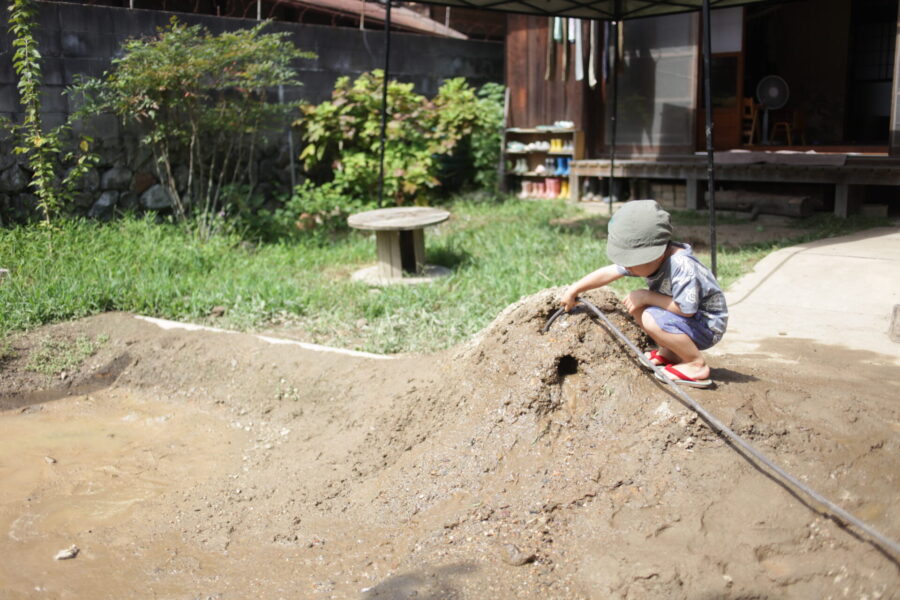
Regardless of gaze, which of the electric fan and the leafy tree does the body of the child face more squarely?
the leafy tree

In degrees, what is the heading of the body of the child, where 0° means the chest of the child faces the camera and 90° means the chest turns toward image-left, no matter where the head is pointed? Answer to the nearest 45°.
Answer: approximately 90°

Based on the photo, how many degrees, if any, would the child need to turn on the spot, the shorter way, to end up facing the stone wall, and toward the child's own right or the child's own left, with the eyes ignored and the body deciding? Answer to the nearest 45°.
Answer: approximately 45° to the child's own right

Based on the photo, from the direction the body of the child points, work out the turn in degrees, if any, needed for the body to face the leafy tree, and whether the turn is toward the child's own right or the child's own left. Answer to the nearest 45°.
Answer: approximately 45° to the child's own right

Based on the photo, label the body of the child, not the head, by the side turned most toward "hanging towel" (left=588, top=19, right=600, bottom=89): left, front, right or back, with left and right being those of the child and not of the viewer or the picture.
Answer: right

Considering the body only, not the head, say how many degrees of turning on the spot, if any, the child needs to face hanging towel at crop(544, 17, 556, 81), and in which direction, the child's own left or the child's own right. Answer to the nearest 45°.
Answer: approximately 90° to the child's own right

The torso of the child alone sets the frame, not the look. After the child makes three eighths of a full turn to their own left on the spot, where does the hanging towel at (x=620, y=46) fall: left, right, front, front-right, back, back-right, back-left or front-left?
back-left
